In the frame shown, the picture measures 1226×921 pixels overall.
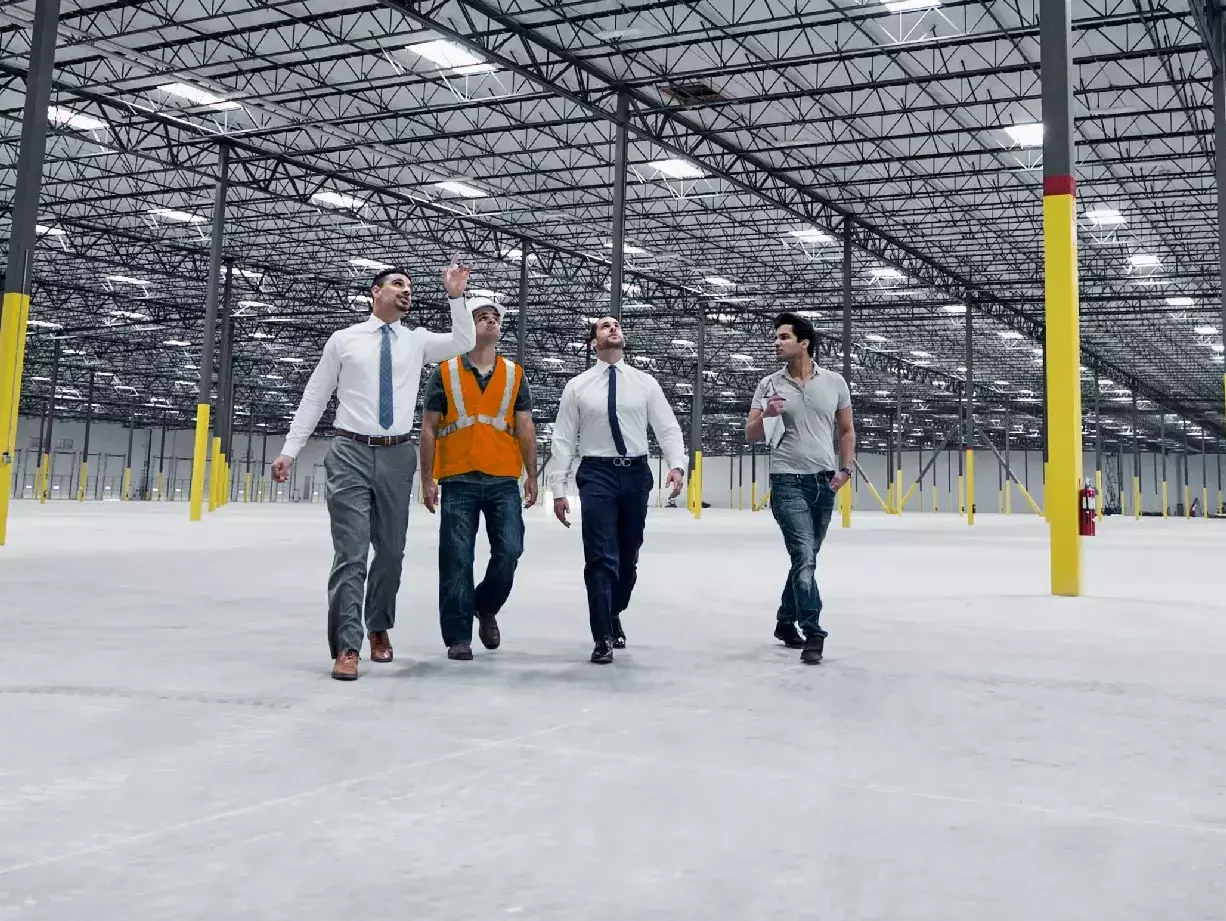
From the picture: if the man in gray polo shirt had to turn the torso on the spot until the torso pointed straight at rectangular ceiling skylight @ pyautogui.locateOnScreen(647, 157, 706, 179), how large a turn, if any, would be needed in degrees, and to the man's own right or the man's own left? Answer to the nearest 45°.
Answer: approximately 180°

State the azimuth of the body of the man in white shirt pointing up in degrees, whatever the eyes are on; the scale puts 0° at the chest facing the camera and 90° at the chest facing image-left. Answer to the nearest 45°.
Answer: approximately 0°

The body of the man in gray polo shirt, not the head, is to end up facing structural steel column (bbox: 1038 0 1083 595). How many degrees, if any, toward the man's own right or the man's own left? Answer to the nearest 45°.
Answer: approximately 135° to the man's own left

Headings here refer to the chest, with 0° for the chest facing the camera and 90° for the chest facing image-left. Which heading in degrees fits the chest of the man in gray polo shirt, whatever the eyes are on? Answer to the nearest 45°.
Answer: approximately 0°

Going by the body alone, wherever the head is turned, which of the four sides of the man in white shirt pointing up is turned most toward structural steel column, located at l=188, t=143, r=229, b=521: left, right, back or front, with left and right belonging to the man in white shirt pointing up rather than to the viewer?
back
